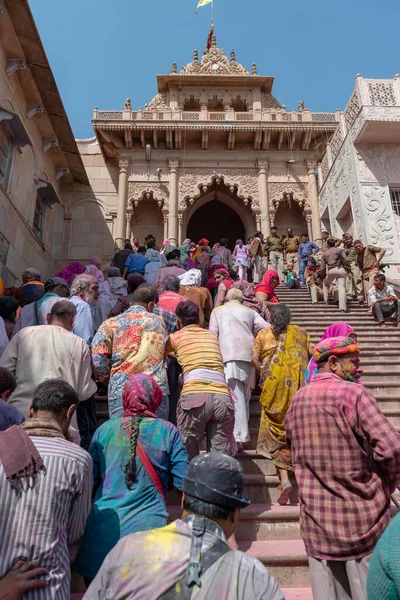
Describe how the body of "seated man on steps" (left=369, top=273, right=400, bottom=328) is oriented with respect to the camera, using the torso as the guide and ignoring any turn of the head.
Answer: toward the camera

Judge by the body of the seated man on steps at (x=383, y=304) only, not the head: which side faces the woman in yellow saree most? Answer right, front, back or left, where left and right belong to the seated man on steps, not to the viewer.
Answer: front

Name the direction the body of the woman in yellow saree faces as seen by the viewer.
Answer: away from the camera

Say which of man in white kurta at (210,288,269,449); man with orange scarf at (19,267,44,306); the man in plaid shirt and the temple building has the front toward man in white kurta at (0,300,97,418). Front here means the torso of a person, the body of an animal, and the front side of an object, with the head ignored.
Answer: the temple building

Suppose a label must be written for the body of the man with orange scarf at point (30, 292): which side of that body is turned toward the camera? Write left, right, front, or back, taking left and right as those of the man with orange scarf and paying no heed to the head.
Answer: back

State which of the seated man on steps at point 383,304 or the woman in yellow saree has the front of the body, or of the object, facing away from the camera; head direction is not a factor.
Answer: the woman in yellow saree

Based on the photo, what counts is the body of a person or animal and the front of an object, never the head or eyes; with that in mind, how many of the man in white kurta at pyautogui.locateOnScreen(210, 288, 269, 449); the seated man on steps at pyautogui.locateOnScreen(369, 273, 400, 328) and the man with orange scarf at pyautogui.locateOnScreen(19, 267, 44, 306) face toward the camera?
1

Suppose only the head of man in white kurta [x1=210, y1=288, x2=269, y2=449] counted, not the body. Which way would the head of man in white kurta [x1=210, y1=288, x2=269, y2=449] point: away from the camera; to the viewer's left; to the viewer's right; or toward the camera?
away from the camera

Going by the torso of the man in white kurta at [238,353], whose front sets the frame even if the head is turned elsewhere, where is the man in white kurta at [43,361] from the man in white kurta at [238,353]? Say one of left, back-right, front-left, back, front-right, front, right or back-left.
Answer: back-left

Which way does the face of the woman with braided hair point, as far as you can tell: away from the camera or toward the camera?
away from the camera

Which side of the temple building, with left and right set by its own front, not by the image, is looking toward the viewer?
front

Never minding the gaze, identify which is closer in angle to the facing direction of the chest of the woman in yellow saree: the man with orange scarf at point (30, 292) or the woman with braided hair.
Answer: the man with orange scarf

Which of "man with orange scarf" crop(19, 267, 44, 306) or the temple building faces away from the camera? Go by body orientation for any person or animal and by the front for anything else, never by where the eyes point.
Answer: the man with orange scarf

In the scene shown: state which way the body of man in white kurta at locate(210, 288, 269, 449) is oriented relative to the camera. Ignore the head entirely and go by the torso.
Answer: away from the camera

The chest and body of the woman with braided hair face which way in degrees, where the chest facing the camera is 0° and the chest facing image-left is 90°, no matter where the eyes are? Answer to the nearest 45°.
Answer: approximately 180°
